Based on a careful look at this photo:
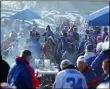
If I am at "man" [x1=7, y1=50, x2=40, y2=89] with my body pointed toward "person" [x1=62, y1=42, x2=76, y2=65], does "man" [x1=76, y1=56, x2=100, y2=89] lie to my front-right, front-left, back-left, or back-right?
front-right

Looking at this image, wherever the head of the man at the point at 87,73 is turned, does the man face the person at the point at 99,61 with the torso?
no

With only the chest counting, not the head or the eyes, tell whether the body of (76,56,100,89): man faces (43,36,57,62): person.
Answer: no
